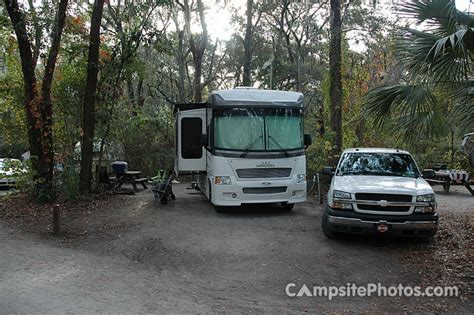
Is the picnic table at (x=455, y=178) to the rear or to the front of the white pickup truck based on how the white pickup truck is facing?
to the rear

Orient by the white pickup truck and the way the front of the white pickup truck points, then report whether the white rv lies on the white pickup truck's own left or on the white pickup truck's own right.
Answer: on the white pickup truck's own right

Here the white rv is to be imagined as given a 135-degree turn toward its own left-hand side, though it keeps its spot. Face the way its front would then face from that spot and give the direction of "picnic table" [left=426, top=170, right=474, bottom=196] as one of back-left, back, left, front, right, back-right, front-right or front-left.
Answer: front

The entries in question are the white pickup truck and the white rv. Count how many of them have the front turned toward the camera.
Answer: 2

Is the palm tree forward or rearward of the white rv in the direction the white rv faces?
forward
